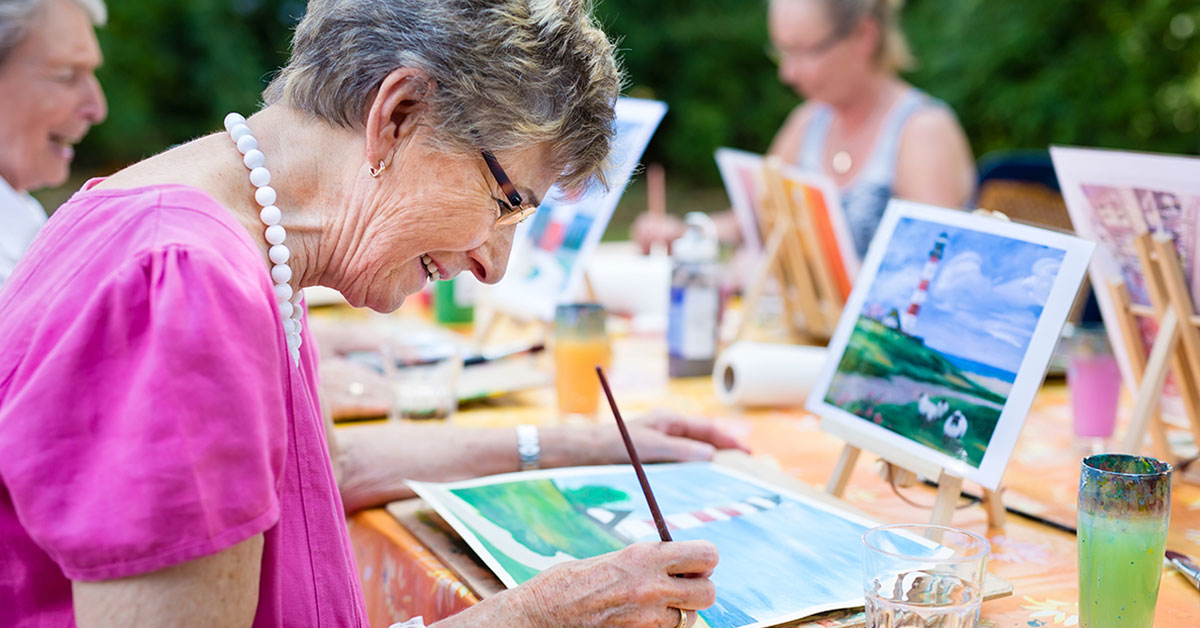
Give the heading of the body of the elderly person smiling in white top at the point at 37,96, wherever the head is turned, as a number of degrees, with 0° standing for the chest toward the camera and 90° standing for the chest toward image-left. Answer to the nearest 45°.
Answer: approximately 270°

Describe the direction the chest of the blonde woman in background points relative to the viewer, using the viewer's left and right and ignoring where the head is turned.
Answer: facing the viewer and to the left of the viewer

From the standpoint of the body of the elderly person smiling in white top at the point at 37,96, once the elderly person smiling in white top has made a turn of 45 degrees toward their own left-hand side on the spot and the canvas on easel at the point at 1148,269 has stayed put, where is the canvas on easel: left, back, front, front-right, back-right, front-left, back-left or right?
right

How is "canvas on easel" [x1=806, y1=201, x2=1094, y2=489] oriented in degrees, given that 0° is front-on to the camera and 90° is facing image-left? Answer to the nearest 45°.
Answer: approximately 45°

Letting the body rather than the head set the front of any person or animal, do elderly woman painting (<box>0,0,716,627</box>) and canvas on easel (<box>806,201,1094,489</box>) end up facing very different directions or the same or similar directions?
very different directions

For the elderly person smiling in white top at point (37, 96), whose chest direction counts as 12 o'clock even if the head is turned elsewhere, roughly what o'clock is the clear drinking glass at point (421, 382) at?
The clear drinking glass is roughly at 2 o'clock from the elderly person smiling in white top.

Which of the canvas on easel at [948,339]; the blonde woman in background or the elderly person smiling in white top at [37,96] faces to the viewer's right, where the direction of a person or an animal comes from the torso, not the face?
the elderly person smiling in white top

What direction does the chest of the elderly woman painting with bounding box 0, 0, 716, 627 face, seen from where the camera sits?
to the viewer's right

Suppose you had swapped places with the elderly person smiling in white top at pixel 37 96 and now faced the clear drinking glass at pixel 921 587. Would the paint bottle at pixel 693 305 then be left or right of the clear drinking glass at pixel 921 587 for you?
left

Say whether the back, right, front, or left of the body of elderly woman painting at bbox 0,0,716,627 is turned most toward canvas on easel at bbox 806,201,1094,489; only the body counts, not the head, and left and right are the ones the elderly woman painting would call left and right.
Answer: front

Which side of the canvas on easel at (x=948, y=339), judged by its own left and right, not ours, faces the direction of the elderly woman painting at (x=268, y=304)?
front
